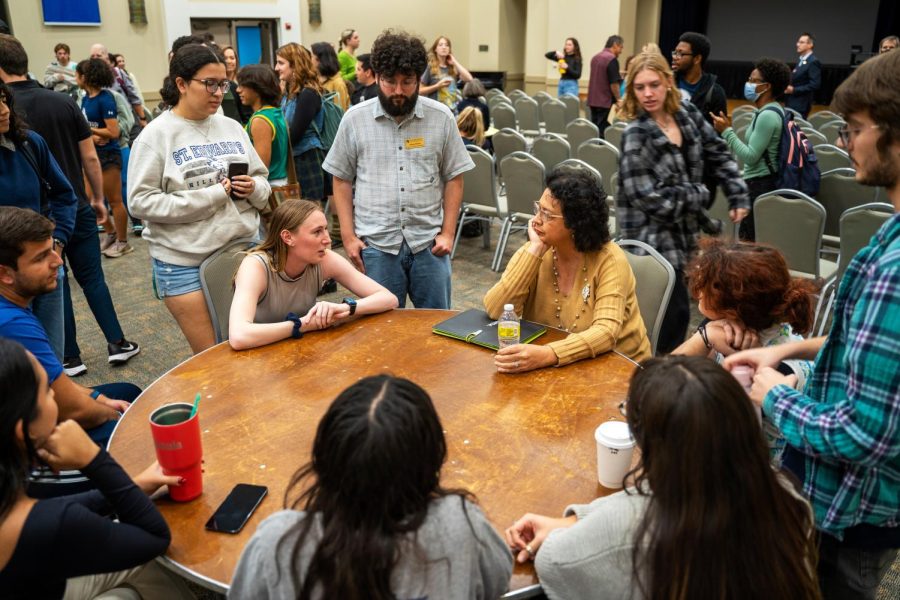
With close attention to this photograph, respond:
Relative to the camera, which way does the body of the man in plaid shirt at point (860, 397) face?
to the viewer's left

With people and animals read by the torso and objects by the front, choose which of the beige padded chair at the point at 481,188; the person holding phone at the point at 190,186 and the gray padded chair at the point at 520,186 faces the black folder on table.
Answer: the person holding phone

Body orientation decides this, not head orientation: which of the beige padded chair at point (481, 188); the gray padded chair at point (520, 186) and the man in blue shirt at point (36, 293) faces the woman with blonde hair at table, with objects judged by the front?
the man in blue shirt

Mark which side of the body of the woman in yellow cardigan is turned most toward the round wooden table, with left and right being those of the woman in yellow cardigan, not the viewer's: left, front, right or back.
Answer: front

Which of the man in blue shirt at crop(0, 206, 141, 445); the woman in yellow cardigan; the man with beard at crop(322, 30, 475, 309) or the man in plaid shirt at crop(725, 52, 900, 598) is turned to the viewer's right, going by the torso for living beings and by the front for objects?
the man in blue shirt

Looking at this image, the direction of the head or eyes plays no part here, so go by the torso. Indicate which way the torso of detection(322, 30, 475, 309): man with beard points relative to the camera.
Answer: toward the camera

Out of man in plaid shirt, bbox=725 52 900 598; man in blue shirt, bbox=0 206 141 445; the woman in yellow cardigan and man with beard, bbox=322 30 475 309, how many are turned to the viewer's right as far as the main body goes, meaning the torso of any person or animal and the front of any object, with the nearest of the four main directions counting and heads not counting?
1

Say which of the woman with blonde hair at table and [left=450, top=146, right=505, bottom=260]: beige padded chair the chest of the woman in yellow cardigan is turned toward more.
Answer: the woman with blonde hair at table

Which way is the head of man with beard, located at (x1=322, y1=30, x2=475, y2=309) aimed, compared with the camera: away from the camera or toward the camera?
toward the camera

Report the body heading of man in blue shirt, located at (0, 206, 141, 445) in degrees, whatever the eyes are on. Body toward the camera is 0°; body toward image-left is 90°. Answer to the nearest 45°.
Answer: approximately 270°

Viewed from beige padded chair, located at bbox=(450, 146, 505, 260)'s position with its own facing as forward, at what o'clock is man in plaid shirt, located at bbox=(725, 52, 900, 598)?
The man in plaid shirt is roughly at 4 o'clock from the beige padded chair.

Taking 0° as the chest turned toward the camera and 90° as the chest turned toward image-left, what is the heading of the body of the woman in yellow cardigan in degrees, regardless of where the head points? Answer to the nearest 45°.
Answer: approximately 45°

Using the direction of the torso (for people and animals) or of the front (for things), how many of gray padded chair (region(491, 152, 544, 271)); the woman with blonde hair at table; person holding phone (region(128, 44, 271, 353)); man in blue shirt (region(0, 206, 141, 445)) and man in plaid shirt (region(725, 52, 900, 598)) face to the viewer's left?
1

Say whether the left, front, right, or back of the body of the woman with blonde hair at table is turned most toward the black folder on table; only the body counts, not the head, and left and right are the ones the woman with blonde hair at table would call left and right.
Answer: front

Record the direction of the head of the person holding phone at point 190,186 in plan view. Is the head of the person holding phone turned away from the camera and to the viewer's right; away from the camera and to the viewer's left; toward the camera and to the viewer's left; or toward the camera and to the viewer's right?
toward the camera and to the viewer's right

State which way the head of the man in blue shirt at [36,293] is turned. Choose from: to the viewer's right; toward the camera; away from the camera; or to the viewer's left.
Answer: to the viewer's right

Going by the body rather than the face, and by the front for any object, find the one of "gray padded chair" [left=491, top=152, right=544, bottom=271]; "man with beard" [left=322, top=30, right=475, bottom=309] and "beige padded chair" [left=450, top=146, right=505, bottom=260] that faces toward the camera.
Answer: the man with beard

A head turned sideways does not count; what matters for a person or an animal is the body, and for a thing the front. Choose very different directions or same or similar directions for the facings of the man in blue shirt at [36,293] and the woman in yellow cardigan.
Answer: very different directions
